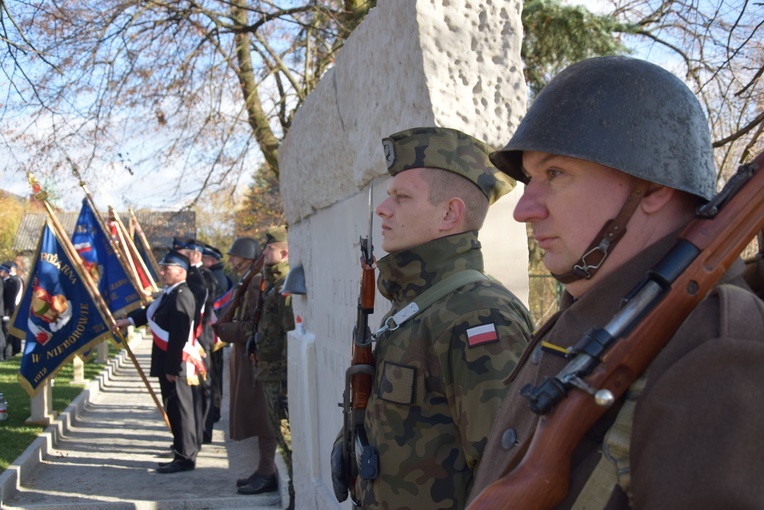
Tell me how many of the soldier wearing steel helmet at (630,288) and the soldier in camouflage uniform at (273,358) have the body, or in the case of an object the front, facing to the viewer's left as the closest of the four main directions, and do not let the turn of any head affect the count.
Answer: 2

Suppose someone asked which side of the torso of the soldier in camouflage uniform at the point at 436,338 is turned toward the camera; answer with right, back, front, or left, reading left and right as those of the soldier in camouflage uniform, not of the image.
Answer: left

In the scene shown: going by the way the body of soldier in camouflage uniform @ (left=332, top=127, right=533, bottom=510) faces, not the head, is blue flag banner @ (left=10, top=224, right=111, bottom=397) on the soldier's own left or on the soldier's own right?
on the soldier's own right

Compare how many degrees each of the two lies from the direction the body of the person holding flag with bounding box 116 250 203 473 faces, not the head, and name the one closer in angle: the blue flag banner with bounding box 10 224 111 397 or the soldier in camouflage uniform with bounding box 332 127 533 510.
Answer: the blue flag banner

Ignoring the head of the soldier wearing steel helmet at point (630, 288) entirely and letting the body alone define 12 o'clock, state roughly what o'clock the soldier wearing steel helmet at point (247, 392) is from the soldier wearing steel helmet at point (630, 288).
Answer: the soldier wearing steel helmet at point (247, 392) is roughly at 2 o'clock from the soldier wearing steel helmet at point (630, 288).

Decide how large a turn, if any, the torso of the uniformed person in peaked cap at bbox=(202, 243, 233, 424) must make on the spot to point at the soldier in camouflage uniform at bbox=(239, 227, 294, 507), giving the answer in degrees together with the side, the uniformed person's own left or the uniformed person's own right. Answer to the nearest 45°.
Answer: approximately 90° to the uniformed person's own left

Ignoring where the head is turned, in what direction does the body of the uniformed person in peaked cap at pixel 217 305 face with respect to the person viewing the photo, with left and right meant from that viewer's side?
facing to the left of the viewer

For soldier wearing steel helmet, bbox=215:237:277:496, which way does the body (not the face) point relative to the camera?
to the viewer's left

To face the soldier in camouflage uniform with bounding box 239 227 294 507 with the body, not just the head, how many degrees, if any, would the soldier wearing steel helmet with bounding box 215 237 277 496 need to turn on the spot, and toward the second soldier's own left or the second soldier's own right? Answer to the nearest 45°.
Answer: approximately 90° to the second soldier's own left

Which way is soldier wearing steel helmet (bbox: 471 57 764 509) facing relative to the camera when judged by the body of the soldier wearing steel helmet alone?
to the viewer's left

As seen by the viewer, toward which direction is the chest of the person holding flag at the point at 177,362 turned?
to the viewer's left

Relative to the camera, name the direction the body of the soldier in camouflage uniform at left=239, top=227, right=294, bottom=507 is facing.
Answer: to the viewer's left
